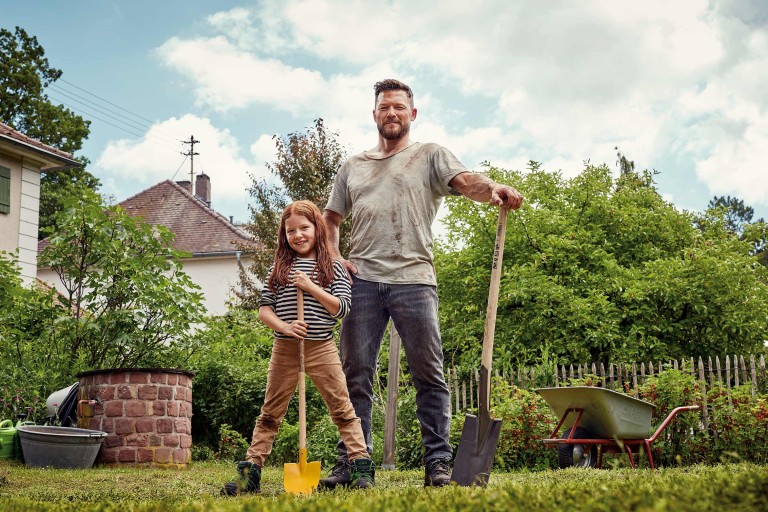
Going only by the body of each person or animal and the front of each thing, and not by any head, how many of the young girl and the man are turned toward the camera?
2

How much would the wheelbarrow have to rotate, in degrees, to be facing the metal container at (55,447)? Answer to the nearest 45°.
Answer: approximately 45° to its right

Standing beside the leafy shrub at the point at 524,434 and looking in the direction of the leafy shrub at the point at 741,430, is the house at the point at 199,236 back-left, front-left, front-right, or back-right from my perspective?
back-left

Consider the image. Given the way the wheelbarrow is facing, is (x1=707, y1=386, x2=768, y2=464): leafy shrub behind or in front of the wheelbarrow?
behind

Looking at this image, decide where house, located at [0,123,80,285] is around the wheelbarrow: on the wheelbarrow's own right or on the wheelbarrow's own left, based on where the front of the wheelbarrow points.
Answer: on the wheelbarrow's own right

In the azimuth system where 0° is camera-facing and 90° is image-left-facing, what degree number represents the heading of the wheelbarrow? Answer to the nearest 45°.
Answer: approximately 45°

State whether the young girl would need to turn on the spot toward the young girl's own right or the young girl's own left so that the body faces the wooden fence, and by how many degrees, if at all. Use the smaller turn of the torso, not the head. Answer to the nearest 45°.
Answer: approximately 135° to the young girl's own left

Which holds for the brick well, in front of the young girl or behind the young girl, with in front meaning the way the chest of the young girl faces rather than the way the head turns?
behind
